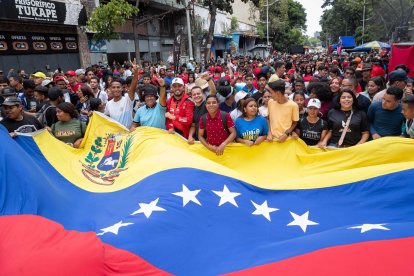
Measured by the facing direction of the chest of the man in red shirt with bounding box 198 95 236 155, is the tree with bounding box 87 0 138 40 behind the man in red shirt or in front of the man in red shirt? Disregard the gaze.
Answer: behind

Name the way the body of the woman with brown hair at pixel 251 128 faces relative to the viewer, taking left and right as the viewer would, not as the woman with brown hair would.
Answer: facing the viewer

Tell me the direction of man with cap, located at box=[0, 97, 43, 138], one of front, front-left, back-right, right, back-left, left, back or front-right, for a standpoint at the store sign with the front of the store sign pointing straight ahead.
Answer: front-right

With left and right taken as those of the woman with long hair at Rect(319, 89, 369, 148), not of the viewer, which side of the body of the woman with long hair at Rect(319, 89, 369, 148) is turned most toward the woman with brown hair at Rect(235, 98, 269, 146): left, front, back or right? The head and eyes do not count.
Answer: right

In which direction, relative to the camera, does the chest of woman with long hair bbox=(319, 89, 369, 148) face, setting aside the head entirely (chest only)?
toward the camera

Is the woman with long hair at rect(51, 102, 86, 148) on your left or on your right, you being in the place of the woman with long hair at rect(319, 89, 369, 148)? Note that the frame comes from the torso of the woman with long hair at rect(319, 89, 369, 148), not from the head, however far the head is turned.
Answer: on your right
